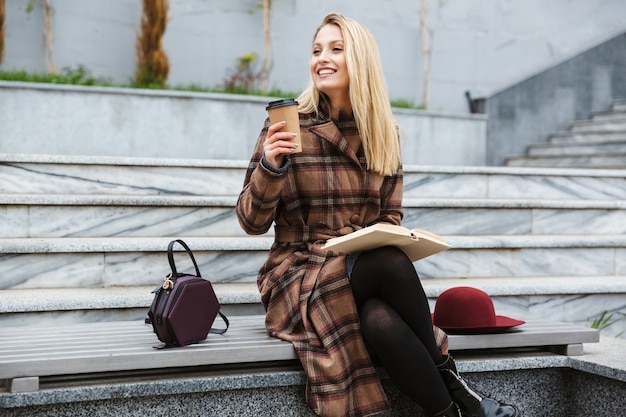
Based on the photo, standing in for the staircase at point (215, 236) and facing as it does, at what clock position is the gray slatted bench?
The gray slatted bench is roughly at 12 o'clock from the staircase.

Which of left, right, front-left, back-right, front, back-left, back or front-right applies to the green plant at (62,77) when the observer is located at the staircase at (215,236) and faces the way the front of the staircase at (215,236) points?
back-right

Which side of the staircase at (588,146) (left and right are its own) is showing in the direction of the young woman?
front

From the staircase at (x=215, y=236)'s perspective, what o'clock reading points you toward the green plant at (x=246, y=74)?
The green plant is roughly at 6 o'clock from the staircase.

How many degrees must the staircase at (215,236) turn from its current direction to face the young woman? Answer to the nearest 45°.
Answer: approximately 45° to its left

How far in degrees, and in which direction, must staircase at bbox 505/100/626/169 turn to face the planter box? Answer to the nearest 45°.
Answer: approximately 45° to its right
